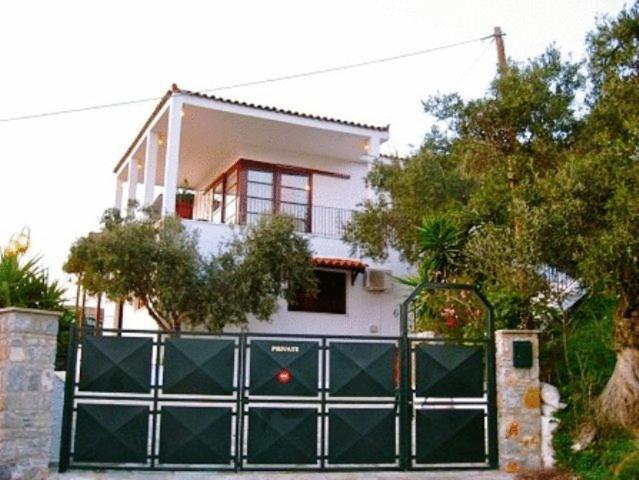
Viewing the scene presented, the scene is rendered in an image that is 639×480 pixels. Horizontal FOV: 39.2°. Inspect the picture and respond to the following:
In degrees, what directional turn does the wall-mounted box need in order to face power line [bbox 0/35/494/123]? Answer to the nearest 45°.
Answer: approximately 135° to its right

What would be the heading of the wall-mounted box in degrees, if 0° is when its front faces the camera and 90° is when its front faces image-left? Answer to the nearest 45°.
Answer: approximately 0°

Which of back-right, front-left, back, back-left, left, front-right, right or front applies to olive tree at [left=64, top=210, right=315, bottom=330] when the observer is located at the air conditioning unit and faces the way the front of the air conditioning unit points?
front-right

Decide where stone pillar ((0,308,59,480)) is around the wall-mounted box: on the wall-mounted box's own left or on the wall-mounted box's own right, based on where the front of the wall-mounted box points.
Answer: on the wall-mounted box's own right

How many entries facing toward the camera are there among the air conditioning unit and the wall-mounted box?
2

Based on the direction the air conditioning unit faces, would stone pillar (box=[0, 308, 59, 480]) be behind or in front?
in front

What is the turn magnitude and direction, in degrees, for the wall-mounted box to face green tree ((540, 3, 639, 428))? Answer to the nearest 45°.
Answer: approximately 135° to its left
